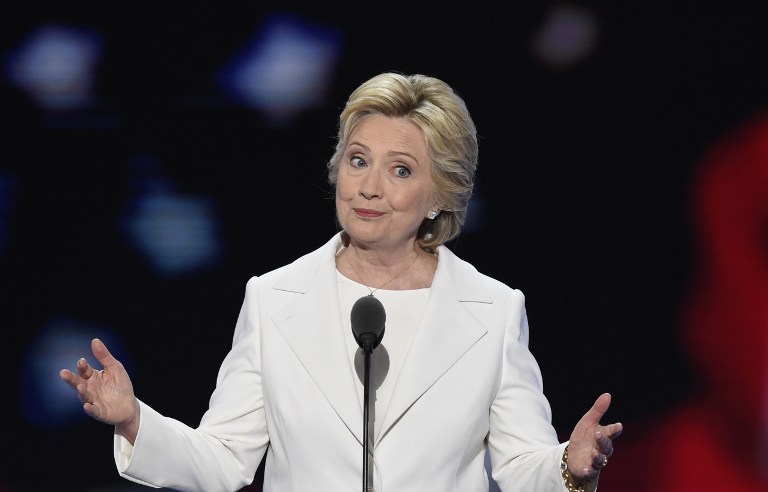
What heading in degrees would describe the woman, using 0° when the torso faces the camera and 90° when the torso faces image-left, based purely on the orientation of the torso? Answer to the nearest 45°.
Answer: approximately 0°

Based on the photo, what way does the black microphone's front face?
away from the camera

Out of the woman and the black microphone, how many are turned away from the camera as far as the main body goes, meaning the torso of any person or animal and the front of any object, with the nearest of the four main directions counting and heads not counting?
1

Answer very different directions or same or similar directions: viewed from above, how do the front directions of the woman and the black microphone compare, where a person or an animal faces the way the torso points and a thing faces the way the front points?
very different directions
